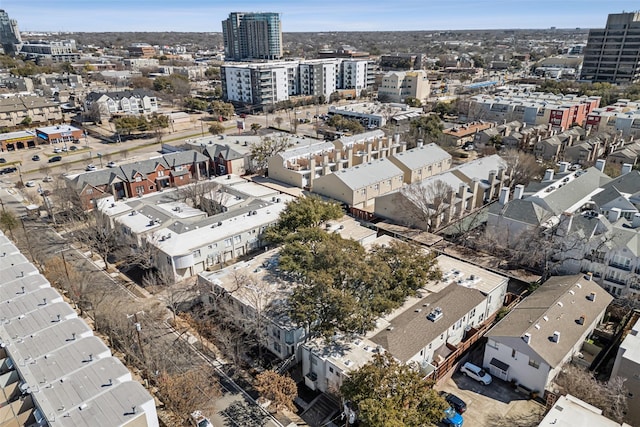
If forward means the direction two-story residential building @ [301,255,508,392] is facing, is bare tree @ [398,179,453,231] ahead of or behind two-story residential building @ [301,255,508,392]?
behind

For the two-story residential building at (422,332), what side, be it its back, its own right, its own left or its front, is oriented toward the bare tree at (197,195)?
back

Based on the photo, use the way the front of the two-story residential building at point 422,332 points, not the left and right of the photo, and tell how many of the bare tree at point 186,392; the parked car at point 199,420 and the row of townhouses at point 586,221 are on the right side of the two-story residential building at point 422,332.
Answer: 2

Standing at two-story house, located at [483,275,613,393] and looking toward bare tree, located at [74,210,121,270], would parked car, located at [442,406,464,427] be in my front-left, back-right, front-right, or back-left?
front-left

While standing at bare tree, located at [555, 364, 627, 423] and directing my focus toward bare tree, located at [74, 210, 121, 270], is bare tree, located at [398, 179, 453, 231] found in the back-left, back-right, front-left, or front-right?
front-right

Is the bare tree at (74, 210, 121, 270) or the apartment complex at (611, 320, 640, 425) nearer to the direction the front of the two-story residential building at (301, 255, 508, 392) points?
the apartment complex

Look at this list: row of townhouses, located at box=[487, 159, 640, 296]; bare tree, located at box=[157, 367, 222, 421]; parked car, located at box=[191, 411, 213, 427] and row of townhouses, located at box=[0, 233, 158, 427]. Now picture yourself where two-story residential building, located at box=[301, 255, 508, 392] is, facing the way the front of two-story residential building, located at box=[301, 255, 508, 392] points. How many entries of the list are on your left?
1

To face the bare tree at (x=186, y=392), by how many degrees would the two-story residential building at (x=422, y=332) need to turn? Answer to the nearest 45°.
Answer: approximately 90° to its right

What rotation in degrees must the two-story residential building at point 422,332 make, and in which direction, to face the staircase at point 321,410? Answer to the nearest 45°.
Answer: approximately 90° to its right

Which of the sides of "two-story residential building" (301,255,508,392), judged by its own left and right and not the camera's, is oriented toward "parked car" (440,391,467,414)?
front

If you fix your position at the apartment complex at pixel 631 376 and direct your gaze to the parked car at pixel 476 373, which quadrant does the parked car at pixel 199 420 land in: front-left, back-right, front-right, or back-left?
front-left

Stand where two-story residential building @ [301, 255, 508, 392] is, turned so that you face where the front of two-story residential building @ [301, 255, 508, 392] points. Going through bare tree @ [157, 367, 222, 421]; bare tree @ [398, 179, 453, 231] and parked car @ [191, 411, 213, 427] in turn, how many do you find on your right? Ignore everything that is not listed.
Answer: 2

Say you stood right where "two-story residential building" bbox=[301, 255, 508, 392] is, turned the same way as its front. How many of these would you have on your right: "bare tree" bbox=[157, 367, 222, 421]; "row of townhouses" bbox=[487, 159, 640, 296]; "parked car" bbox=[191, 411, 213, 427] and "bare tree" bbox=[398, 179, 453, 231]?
2

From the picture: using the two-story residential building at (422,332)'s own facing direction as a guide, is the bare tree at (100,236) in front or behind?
behind

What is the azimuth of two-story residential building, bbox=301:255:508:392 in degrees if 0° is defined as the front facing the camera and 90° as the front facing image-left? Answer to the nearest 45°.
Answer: approximately 315°

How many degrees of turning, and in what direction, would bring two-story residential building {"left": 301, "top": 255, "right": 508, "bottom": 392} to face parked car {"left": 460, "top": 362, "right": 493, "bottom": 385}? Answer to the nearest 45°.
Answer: approximately 45° to its left

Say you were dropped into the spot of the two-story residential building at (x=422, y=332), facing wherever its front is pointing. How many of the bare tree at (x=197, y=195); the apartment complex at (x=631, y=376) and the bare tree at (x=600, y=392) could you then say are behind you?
1
